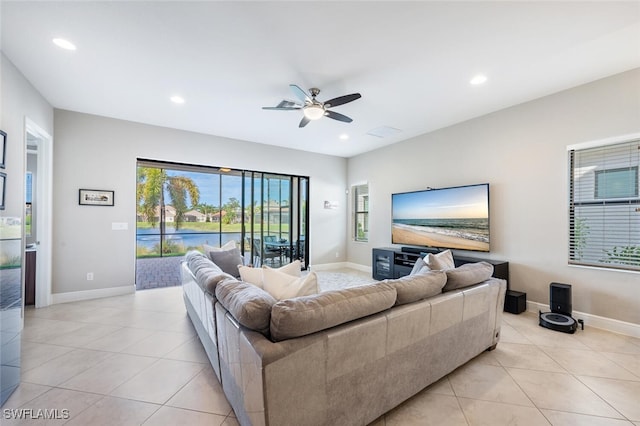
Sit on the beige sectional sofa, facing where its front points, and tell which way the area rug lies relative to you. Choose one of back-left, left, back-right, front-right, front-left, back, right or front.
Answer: front

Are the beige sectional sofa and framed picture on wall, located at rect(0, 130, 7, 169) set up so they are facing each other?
no

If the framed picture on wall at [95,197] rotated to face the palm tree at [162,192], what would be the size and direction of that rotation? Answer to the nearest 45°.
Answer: approximately 135° to its left

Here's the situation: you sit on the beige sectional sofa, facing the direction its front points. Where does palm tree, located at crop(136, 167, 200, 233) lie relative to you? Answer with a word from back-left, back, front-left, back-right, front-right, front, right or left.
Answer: front-left

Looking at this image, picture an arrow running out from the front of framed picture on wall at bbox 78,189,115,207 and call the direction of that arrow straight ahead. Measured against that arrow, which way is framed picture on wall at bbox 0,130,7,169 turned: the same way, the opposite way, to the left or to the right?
to the left

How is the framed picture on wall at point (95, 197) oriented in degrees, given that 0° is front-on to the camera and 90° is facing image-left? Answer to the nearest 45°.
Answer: approximately 0°

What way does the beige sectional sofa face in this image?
away from the camera

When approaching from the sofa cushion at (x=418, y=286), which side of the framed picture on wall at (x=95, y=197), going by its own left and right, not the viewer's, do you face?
front

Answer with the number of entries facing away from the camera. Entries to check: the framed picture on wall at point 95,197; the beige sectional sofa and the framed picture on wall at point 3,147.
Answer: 1

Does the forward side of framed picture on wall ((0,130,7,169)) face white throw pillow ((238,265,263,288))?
no

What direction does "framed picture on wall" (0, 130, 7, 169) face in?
to the viewer's right

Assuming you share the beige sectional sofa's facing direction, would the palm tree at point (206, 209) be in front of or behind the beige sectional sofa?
in front

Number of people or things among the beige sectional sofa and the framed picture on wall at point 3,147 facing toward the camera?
0

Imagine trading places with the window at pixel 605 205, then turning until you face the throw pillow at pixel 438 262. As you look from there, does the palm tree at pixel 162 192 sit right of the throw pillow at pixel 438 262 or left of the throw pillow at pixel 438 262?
right
